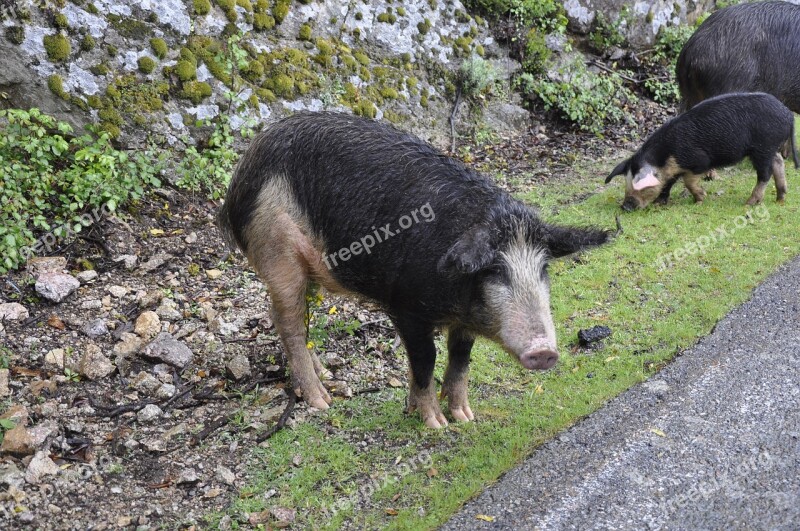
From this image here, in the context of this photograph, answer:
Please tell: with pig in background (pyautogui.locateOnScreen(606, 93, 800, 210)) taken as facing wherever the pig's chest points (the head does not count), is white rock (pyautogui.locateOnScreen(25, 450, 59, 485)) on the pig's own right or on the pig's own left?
on the pig's own left

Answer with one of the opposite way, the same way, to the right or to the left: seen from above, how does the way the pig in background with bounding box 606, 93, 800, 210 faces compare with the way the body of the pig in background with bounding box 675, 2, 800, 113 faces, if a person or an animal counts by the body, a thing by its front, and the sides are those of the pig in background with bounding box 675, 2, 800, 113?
the opposite way

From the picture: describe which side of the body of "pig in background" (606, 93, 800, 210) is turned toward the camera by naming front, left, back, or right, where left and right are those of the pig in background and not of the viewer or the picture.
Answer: left

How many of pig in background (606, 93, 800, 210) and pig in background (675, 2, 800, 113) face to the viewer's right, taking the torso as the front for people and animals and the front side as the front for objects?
1

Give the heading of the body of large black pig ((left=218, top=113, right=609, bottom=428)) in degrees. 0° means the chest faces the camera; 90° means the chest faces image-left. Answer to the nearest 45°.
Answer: approximately 315°

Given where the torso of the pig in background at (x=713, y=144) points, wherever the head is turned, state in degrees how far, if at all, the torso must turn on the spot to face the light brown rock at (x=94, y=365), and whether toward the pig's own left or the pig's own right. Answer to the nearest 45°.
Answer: approximately 45° to the pig's own left

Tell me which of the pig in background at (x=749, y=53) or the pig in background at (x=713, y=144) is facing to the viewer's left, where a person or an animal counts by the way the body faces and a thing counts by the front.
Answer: the pig in background at (x=713, y=144)

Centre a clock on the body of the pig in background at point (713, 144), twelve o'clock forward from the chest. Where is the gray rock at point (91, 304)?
The gray rock is roughly at 10 o'clock from the pig in background.

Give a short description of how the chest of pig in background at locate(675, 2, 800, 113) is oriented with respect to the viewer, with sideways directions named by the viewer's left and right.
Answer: facing to the right of the viewer

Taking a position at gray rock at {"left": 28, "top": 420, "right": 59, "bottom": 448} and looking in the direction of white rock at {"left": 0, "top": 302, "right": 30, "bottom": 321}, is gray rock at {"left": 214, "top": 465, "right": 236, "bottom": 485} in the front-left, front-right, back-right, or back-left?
back-right

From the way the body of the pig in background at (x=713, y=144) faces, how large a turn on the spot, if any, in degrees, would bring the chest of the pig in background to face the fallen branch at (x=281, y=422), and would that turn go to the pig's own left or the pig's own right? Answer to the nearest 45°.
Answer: approximately 90° to the pig's own left
